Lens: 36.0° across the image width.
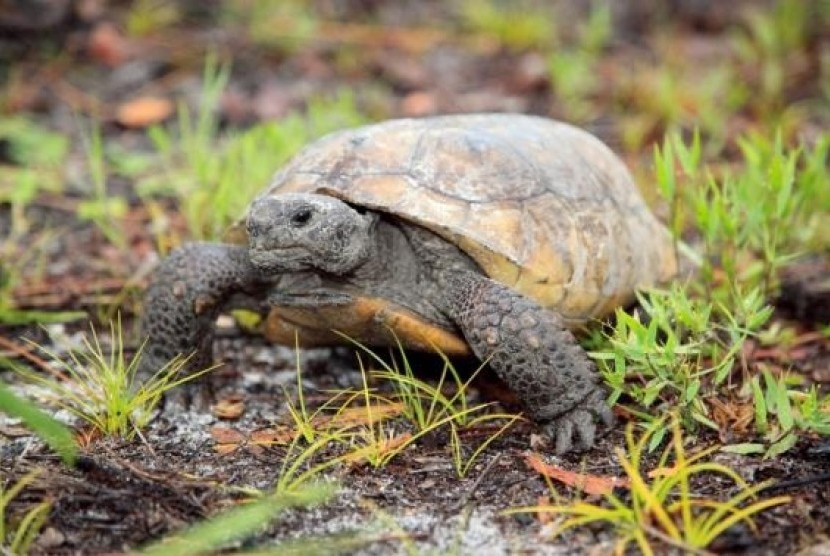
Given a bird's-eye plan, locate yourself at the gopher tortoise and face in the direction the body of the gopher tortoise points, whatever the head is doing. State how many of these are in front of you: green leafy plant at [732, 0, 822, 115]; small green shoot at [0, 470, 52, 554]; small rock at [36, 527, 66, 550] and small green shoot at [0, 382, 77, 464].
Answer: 3

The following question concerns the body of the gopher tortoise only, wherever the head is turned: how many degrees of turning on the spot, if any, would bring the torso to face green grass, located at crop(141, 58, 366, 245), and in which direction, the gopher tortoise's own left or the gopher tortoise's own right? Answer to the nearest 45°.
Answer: approximately 90° to the gopher tortoise's own right

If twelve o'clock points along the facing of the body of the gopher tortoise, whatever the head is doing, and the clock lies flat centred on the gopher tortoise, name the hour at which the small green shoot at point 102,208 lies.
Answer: The small green shoot is roughly at 3 o'clock from the gopher tortoise.

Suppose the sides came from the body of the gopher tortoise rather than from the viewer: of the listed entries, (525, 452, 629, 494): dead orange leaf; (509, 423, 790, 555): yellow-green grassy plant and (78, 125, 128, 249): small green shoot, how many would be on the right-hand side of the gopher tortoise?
1

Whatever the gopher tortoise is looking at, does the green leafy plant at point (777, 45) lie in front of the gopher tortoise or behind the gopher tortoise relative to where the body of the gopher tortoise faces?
behind

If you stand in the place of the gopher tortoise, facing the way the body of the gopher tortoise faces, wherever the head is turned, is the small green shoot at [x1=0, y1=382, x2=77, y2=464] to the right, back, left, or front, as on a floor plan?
front

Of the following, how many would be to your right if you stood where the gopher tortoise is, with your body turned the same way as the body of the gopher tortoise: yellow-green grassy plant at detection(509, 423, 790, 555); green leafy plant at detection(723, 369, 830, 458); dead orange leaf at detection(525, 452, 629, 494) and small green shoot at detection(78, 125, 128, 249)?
1

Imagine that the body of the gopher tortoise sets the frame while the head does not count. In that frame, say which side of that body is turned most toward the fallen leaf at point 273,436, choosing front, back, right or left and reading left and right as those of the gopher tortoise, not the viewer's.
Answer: front

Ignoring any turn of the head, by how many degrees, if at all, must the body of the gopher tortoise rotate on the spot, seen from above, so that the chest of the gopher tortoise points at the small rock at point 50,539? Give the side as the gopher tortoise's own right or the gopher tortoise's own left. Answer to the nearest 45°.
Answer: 0° — it already faces it

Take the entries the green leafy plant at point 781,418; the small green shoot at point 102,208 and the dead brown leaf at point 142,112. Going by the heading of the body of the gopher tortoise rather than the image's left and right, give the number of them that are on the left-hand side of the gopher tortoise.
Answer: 1

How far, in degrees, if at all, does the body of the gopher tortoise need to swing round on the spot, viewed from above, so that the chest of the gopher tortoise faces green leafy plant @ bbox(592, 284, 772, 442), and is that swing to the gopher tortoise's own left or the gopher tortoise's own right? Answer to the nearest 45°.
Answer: approximately 90° to the gopher tortoise's own left

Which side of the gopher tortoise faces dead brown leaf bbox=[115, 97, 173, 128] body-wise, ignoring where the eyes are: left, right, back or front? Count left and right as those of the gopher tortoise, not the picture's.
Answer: right

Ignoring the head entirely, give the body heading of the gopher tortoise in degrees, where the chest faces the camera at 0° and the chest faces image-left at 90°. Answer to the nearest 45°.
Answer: approximately 45°

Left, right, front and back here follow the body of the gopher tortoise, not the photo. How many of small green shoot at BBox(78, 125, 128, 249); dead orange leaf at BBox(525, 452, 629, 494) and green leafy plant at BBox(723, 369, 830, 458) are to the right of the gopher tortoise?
1

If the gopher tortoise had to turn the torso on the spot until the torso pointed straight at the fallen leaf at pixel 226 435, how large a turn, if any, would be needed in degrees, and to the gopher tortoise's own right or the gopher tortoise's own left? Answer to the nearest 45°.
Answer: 0° — it already faces it
